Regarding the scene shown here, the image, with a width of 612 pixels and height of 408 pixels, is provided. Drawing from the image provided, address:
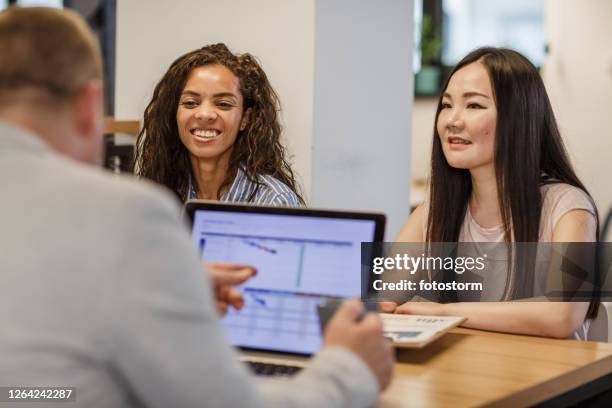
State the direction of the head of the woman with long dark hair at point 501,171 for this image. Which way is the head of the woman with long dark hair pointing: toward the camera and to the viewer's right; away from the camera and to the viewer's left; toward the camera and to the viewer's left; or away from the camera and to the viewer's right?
toward the camera and to the viewer's left

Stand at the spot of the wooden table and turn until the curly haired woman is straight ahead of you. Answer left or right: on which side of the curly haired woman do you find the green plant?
right

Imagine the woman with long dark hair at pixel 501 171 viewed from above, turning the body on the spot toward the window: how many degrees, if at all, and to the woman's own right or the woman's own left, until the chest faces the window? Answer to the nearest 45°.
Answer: approximately 135° to the woman's own right

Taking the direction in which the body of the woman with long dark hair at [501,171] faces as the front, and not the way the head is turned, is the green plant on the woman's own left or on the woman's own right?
on the woman's own right

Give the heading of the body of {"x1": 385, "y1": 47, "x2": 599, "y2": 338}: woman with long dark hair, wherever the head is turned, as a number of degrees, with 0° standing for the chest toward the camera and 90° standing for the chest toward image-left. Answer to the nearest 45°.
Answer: approximately 45°

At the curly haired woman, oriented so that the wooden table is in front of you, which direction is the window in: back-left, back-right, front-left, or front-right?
back-left

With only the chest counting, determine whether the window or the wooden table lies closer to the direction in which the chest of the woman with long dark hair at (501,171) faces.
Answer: the wooden table
